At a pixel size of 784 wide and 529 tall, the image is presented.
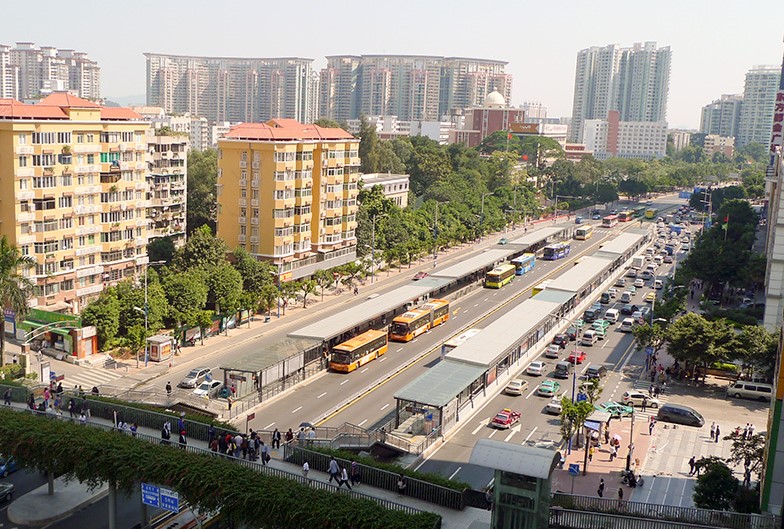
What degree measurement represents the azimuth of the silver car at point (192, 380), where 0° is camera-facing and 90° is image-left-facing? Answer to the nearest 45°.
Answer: approximately 45°

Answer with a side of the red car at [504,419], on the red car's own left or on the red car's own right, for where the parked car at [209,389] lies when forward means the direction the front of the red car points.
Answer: on the red car's own left

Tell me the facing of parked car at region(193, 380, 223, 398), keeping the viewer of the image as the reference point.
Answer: facing the viewer and to the left of the viewer

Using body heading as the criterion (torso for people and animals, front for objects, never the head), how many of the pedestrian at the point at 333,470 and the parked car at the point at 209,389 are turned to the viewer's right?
0

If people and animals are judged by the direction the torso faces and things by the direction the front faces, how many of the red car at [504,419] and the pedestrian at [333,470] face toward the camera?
0

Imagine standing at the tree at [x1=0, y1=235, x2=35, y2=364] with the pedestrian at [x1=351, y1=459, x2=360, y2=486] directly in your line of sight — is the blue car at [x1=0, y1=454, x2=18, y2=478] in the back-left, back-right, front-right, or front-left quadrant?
front-right

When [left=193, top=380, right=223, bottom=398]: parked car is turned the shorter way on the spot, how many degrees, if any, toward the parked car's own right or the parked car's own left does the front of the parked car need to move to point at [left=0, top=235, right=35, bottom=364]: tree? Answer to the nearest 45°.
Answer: approximately 45° to the parked car's own right

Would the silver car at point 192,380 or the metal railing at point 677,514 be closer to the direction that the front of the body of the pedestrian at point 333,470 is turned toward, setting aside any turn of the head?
the silver car

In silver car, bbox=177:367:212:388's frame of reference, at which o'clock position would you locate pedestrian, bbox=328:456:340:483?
The pedestrian is roughly at 10 o'clock from the silver car.

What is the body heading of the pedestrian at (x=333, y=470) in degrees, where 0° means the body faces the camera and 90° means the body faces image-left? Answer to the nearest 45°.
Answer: approximately 135°

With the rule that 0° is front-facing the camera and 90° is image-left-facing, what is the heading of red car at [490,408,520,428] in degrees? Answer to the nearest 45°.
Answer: approximately 225°

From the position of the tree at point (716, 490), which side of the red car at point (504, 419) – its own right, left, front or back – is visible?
right

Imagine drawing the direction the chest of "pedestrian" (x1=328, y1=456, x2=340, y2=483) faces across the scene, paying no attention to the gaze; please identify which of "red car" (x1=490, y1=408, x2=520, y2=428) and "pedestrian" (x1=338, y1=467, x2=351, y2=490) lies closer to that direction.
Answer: the red car

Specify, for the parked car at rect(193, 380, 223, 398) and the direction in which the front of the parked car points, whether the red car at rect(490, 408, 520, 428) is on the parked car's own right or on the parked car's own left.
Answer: on the parked car's own left
